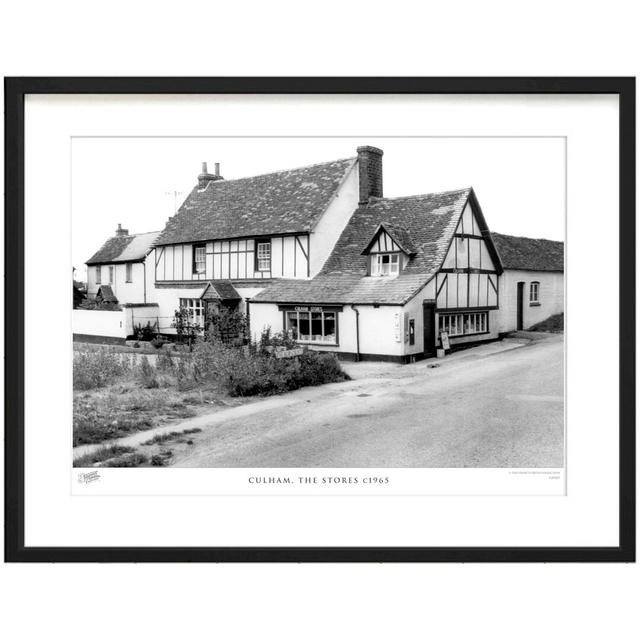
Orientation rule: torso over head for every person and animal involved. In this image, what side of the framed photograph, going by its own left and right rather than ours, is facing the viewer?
front
